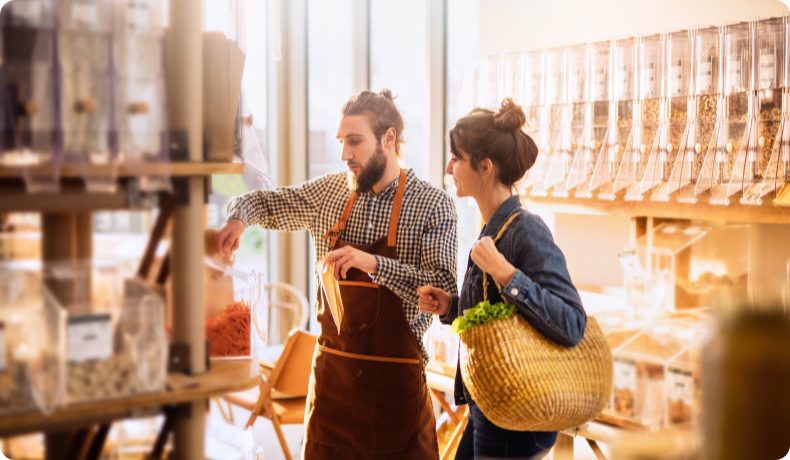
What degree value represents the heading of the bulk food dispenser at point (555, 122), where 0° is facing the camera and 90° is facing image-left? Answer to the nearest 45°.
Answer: approximately 45°

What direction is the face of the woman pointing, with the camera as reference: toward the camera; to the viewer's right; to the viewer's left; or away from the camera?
to the viewer's left

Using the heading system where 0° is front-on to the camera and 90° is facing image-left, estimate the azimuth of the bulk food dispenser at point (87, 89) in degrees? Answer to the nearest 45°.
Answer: approximately 315°

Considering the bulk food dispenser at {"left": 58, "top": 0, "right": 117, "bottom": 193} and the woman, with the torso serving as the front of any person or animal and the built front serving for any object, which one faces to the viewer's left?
the woman

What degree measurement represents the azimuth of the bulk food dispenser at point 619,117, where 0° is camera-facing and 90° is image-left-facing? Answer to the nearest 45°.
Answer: approximately 45°

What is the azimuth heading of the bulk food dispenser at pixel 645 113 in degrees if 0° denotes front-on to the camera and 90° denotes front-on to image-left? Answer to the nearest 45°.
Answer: approximately 45°

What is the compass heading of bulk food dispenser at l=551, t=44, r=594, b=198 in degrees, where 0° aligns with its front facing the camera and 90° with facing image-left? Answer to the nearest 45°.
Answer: approximately 45°
